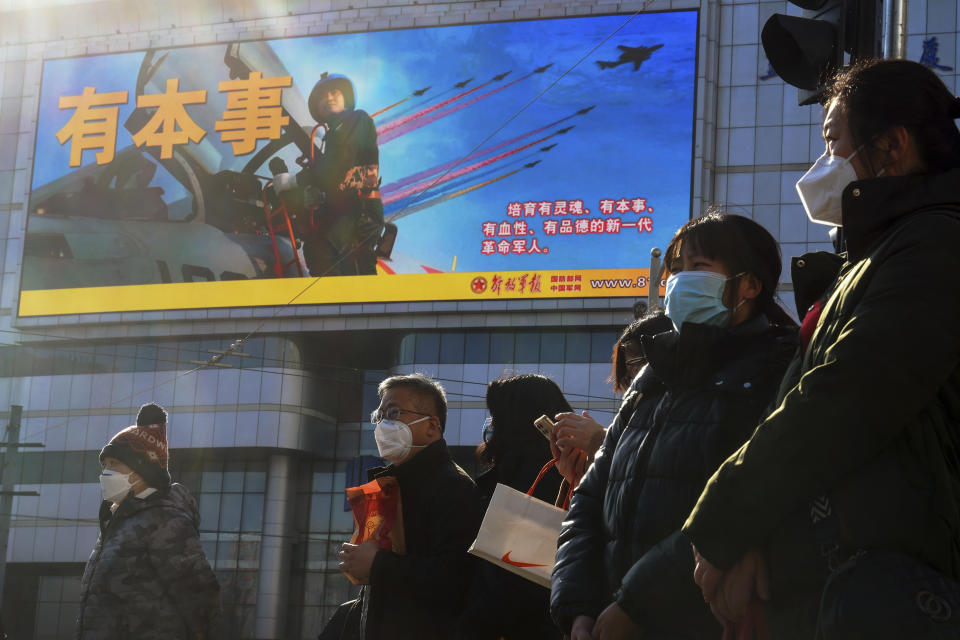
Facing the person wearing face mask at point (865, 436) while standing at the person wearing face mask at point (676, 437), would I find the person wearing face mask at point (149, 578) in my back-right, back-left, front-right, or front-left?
back-right

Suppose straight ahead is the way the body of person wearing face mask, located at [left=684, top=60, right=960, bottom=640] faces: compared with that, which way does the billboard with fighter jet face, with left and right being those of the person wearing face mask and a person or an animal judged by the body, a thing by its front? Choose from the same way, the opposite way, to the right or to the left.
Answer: to the left

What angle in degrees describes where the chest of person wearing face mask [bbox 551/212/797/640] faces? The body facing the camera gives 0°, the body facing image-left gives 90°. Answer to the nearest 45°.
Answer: approximately 45°

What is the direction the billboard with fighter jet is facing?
toward the camera

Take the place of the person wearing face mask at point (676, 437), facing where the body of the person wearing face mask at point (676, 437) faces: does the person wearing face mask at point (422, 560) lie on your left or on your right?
on your right

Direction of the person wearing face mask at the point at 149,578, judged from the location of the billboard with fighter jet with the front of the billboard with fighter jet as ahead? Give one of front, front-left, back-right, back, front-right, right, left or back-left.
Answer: front

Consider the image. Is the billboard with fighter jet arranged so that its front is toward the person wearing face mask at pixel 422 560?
yes

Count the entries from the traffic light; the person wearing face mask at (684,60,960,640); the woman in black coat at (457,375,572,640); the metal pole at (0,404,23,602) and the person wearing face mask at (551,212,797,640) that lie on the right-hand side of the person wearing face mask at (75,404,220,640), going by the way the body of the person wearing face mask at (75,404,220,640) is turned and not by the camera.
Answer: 1

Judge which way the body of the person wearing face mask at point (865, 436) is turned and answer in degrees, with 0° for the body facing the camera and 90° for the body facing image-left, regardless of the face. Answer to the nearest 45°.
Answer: approximately 90°

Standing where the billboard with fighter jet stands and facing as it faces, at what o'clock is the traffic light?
The traffic light is roughly at 12 o'clock from the billboard with fighter jet.

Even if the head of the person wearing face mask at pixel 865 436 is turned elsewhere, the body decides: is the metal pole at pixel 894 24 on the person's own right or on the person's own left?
on the person's own right

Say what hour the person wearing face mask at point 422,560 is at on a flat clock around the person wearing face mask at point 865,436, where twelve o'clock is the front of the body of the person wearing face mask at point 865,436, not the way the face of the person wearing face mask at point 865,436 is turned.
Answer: the person wearing face mask at point 422,560 is roughly at 2 o'clock from the person wearing face mask at point 865,436.
